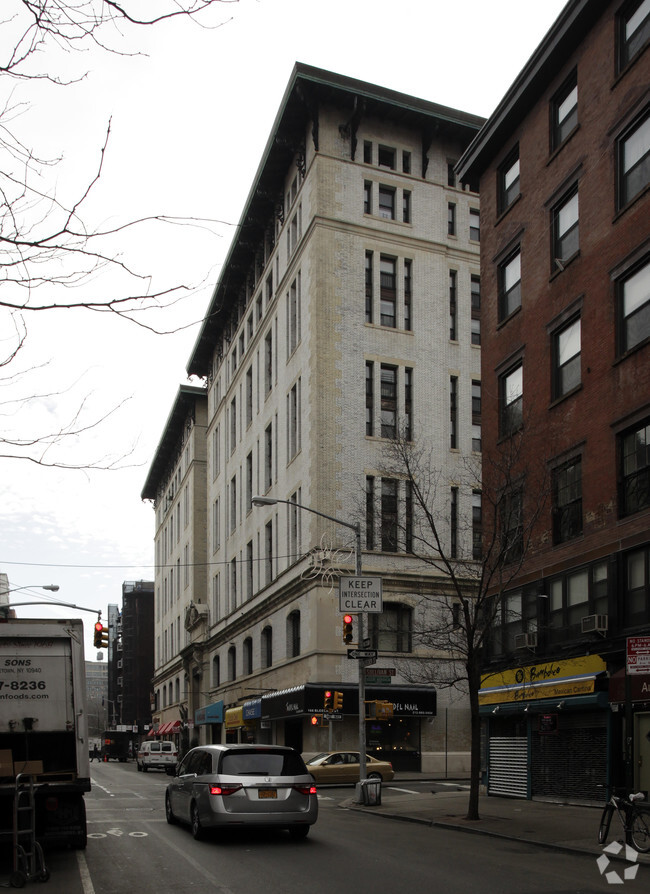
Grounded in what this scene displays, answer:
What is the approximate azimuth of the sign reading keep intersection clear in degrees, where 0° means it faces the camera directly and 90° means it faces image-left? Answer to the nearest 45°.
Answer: approximately 0°

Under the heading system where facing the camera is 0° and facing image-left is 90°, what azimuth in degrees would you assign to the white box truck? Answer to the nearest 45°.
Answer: approximately 180°

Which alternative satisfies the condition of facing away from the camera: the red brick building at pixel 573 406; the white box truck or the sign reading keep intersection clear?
the white box truck

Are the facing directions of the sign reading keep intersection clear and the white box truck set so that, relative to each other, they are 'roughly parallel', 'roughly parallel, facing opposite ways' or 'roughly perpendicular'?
roughly parallel, facing opposite ways

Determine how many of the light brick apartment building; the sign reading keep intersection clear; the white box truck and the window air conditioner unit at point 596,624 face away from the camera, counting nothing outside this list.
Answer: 1

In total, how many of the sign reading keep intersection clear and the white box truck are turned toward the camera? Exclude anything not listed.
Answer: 1

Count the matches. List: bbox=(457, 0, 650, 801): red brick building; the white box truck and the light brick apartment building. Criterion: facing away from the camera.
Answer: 1

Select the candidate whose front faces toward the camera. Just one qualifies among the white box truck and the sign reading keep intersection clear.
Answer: the sign reading keep intersection clear

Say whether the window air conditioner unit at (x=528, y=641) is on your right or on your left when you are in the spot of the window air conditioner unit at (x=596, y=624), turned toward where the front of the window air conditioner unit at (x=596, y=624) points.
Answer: on your right

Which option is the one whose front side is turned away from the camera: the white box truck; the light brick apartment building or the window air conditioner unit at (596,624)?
the white box truck

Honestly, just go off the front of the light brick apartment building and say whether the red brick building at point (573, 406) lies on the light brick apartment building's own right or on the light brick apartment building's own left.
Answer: on the light brick apartment building's own left
